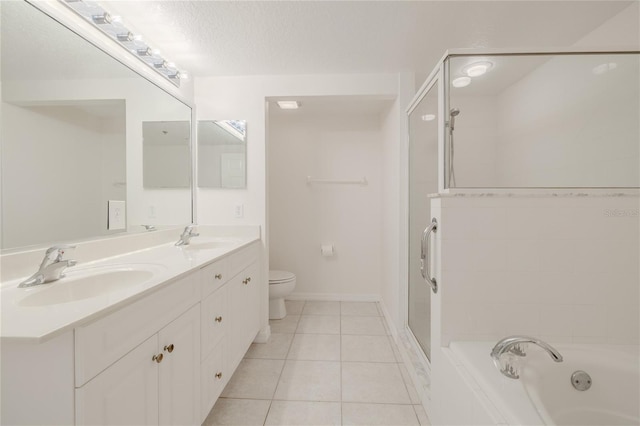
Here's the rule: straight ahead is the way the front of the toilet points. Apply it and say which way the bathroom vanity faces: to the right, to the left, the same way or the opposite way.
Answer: the same way

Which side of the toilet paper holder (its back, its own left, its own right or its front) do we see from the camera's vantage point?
front

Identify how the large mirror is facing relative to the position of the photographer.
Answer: facing the viewer and to the right of the viewer

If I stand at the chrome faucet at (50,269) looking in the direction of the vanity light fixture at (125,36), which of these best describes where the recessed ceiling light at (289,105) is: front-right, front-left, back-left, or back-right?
front-right

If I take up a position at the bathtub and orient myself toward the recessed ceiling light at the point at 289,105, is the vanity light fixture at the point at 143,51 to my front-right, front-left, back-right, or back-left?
front-left

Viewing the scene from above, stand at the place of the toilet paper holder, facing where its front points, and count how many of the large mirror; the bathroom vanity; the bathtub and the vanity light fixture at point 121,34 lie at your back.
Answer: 0

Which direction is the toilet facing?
to the viewer's right
